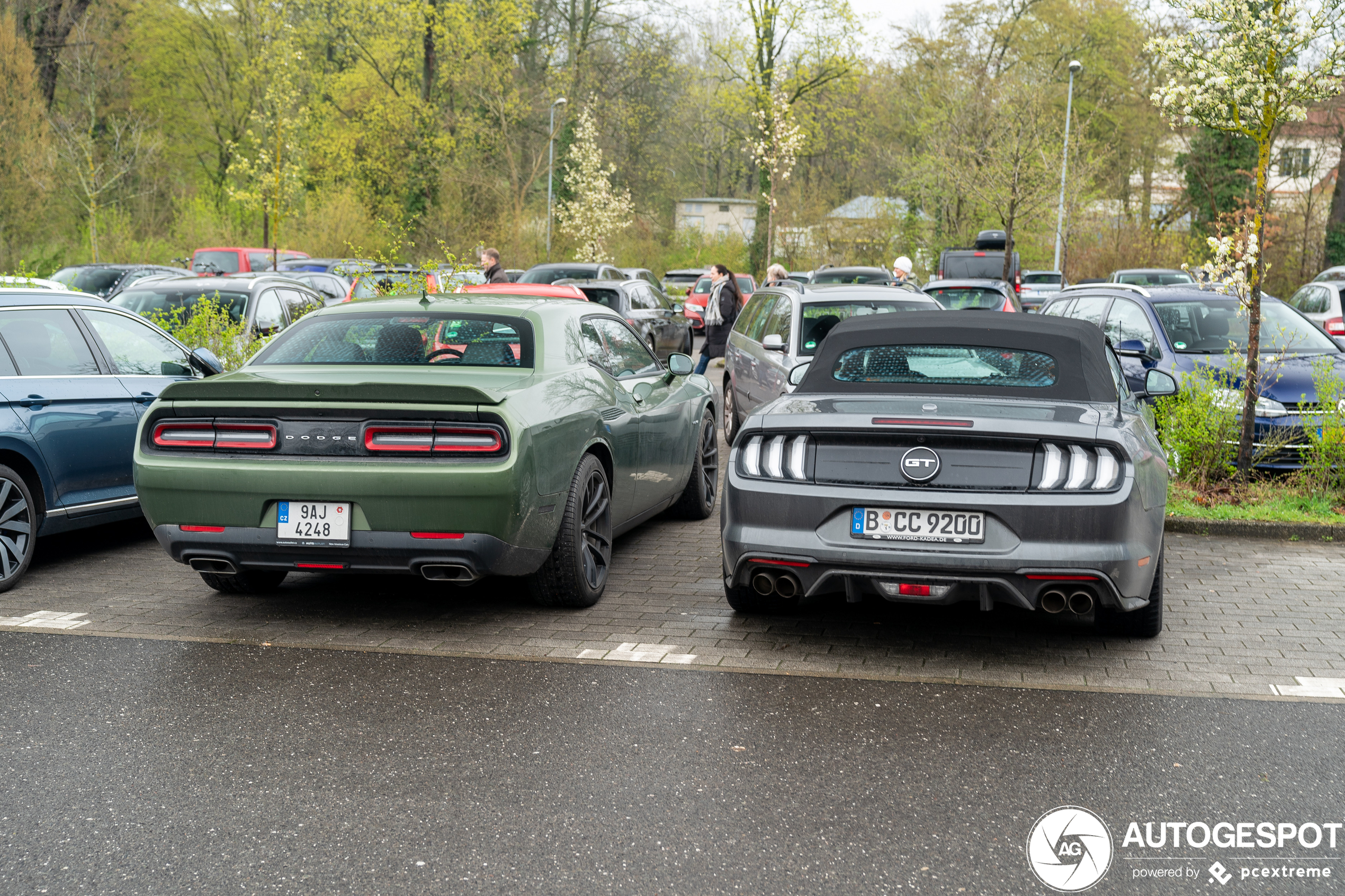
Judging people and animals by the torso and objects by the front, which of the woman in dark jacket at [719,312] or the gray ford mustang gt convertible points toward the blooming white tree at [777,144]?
the gray ford mustang gt convertible

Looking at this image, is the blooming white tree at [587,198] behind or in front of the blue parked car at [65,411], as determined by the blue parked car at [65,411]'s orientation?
in front

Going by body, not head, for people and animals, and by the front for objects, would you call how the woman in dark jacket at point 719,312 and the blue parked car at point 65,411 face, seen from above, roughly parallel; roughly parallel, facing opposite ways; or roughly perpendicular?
roughly perpendicular

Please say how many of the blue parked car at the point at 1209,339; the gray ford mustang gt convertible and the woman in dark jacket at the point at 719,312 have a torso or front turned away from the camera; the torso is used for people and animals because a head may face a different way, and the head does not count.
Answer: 1

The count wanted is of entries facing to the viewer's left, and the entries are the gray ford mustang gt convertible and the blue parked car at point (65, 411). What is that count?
0

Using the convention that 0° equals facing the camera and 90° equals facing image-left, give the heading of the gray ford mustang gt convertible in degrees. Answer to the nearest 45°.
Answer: approximately 180°

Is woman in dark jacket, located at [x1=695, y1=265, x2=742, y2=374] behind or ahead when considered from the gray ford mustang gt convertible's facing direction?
ahead

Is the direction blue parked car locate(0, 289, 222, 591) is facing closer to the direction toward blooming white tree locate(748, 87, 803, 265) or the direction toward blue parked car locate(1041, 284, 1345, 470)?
the blooming white tree

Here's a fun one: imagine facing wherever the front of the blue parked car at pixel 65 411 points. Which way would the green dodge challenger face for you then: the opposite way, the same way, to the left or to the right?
the same way

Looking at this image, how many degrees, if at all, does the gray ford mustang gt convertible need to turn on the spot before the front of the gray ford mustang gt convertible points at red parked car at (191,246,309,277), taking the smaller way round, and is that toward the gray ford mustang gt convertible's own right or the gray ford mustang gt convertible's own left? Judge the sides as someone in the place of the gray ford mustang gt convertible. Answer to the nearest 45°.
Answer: approximately 45° to the gray ford mustang gt convertible's own left

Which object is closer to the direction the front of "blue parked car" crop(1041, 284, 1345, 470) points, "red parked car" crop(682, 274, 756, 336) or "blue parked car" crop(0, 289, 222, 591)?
the blue parked car

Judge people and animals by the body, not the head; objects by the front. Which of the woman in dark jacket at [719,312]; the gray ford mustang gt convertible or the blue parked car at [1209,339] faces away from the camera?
the gray ford mustang gt convertible

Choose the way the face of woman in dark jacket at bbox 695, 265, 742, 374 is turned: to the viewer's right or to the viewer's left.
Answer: to the viewer's left
